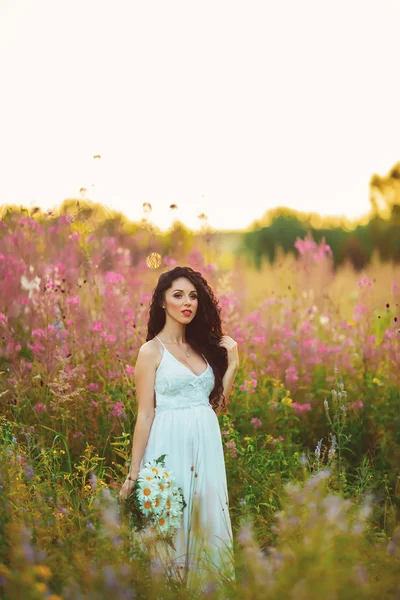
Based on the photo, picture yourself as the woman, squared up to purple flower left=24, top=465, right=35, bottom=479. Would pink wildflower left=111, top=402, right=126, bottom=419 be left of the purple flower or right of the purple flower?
right

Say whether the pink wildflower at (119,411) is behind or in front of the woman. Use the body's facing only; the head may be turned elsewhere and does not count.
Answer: behind

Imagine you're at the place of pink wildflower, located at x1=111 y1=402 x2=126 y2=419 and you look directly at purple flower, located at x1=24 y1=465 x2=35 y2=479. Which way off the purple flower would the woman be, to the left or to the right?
left

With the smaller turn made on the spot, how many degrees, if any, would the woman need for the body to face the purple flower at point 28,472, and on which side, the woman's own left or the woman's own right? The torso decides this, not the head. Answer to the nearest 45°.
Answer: approximately 45° to the woman's own right

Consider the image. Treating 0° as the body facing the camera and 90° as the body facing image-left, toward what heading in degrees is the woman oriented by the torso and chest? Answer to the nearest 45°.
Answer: approximately 315°
